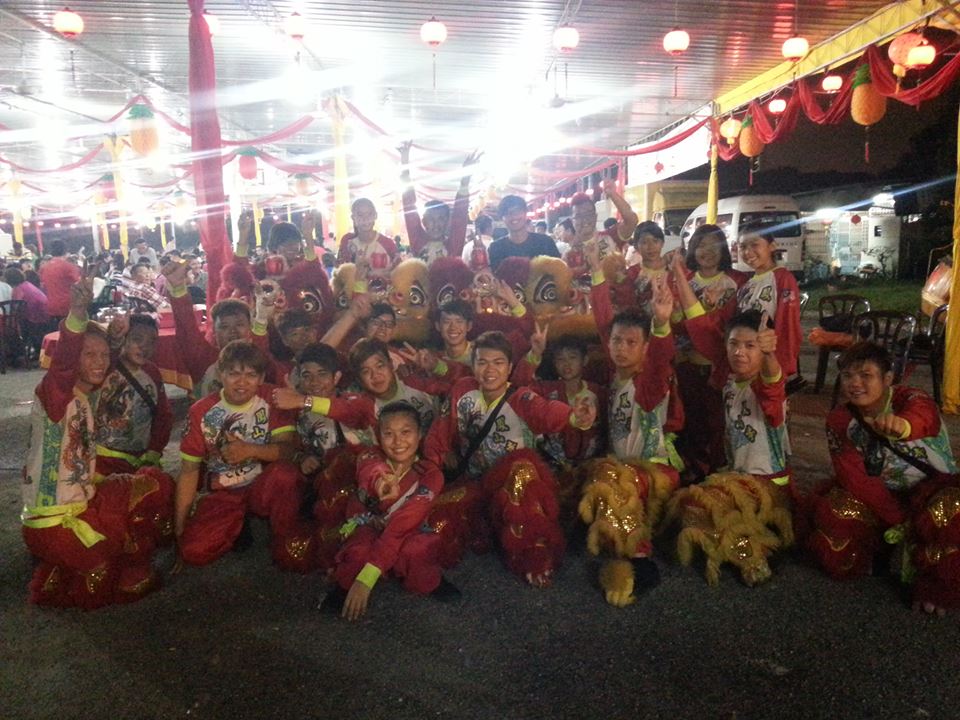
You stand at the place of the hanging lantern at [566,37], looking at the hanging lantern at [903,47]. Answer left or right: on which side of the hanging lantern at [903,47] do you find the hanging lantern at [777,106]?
left

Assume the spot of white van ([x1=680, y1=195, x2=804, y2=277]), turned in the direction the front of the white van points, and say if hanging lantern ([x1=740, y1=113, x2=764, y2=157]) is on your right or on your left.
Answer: on your left

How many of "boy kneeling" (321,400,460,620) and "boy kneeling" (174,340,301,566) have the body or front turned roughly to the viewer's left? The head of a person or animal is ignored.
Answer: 0

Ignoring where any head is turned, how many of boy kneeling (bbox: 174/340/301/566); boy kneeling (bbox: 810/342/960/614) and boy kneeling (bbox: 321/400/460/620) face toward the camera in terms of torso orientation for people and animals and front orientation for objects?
3

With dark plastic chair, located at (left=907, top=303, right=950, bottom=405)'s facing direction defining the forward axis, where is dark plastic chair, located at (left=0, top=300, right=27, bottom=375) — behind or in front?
in front

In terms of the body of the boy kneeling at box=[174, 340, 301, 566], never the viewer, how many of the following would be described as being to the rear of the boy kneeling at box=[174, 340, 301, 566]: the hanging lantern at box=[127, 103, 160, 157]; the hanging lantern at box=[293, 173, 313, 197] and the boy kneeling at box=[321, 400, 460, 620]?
2

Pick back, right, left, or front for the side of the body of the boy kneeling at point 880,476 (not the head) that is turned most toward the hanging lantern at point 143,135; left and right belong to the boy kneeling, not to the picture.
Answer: right

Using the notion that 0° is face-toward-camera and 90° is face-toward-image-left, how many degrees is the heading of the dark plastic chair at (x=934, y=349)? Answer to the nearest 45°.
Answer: approximately 90°

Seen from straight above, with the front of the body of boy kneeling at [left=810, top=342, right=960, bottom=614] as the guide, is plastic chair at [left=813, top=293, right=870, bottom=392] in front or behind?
behind
